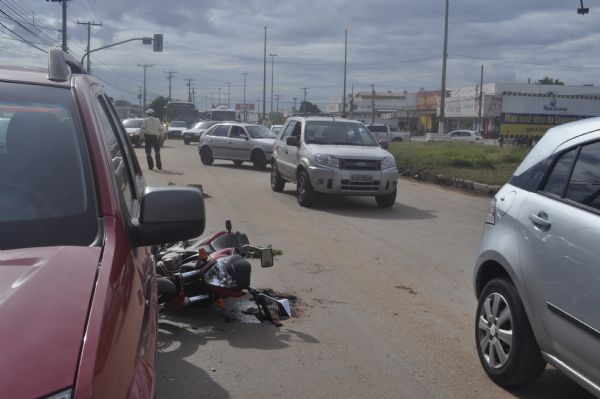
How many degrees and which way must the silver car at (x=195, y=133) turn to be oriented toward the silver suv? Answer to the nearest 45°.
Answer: approximately 45° to its left

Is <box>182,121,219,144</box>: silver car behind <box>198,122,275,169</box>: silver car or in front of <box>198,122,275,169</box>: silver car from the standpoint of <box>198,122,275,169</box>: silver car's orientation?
behind

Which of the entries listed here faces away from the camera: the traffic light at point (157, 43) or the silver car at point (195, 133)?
the traffic light

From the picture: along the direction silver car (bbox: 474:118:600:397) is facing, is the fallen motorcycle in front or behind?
behind

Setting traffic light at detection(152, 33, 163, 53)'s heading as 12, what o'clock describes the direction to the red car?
The red car is roughly at 6 o'clock from the traffic light.

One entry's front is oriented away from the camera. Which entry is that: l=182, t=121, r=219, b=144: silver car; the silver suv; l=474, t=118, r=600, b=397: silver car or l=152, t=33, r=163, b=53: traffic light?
the traffic light

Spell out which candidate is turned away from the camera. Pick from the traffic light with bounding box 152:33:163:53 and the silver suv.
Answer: the traffic light

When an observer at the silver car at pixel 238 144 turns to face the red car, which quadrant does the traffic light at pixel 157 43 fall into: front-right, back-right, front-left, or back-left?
back-right

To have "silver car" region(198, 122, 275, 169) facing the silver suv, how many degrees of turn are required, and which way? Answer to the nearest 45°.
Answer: approximately 45° to its right

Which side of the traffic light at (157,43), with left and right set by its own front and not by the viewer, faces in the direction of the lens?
back

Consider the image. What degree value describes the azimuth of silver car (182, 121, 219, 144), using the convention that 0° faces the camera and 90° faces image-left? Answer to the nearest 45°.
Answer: approximately 45°

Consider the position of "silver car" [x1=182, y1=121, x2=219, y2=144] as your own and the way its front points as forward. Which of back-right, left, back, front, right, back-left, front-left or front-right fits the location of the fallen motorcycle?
front-left
